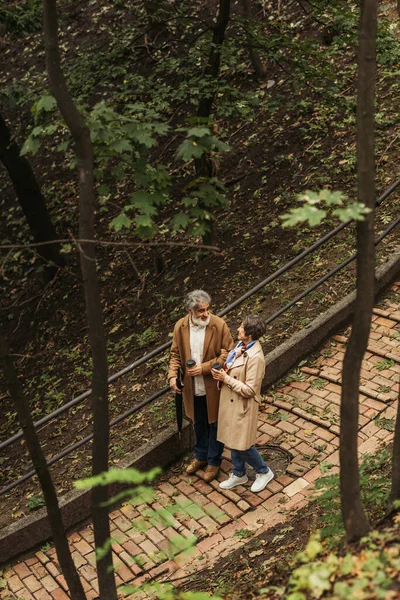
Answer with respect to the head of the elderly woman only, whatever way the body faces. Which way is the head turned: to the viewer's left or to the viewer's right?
to the viewer's left

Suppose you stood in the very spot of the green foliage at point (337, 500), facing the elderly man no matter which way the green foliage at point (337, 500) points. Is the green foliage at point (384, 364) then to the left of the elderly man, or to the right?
right

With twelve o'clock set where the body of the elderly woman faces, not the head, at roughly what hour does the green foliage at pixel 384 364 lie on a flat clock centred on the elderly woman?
The green foliage is roughly at 6 o'clock from the elderly woman.

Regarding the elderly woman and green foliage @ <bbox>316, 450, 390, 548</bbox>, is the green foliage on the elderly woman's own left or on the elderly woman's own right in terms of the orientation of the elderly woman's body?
on the elderly woman's own left

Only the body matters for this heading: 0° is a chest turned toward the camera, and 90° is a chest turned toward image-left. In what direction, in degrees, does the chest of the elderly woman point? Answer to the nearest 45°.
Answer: approximately 45°
